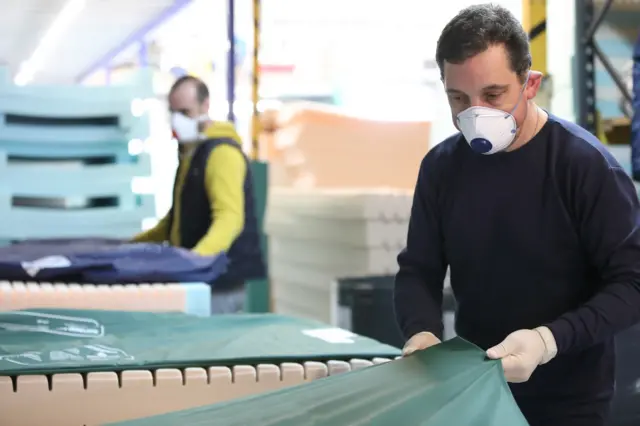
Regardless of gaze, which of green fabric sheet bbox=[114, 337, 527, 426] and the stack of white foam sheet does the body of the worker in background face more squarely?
the green fabric sheet

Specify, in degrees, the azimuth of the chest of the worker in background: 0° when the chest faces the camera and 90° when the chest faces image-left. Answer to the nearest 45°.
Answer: approximately 45°

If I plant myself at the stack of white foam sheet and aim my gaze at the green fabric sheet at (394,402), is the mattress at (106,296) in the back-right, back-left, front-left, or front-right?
front-right

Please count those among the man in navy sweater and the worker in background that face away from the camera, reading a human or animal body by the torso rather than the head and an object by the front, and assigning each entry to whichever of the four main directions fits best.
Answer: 0

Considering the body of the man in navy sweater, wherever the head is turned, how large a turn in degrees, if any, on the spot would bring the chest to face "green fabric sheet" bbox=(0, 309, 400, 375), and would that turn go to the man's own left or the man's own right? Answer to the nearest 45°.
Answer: approximately 45° to the man's own right

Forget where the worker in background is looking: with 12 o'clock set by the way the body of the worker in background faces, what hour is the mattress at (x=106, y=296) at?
The mattress is roughly at 11 o'clock from the worker in background.

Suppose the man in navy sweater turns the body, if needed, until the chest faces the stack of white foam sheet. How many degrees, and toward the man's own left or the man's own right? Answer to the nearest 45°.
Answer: approximately 135° to the man's own right

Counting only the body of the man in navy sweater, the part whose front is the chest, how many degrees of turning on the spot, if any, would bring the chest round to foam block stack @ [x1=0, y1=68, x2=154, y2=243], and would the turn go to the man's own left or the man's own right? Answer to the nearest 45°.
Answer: approximately 90° to the man's own right

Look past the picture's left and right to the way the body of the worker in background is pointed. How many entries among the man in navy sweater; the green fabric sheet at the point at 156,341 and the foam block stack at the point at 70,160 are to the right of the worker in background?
1

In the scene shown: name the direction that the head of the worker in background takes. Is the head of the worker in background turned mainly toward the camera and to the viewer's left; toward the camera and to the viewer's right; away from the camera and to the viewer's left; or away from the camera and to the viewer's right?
toward the camera and to the viewer's left

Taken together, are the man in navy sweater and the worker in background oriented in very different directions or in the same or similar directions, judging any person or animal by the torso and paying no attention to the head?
same or similar directions

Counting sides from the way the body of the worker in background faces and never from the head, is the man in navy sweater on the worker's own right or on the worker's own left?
on the worker's own left

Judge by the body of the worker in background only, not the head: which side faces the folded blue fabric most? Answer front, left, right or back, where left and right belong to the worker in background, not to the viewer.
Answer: front
